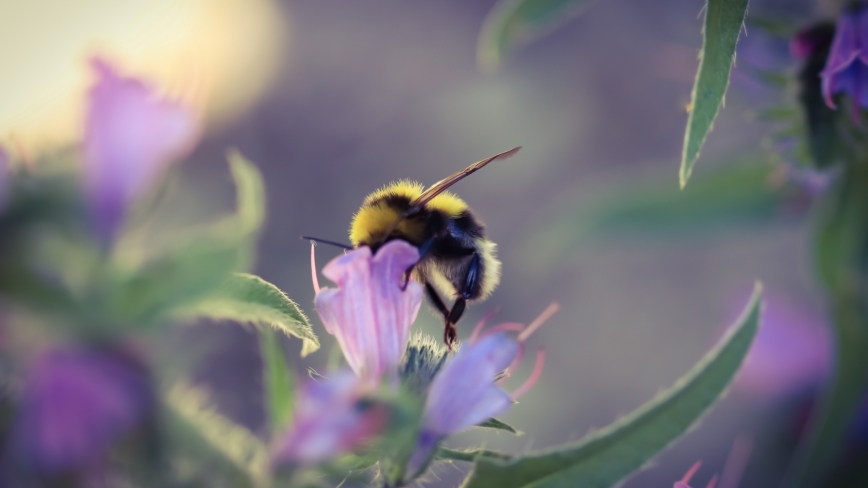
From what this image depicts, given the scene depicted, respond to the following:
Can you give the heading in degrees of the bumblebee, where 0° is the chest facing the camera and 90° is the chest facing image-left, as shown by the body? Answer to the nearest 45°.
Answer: approximately 90°

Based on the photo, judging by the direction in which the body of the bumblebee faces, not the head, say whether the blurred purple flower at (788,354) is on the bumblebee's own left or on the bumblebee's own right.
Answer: on the bumblebee's own right
